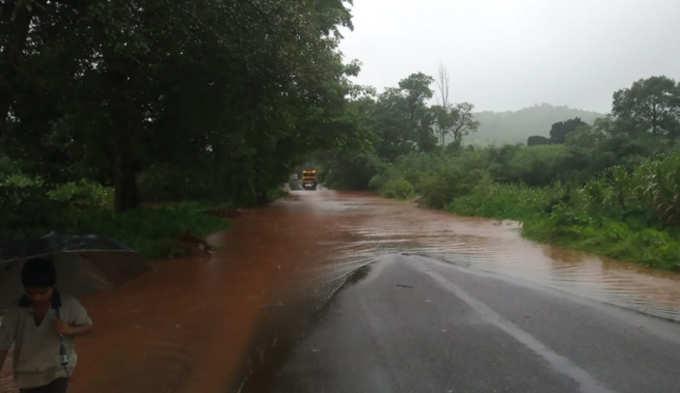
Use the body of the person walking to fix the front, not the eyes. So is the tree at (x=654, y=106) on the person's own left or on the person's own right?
on the person's own left

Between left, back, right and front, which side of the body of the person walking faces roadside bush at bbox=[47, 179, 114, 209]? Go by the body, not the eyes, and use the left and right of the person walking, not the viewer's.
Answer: back

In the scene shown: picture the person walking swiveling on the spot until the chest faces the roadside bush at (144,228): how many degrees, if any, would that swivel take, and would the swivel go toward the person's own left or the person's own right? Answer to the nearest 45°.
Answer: approximately 180°

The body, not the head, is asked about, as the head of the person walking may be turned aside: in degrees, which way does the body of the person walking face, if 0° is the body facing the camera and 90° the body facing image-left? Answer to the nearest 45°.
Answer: approximately 0°

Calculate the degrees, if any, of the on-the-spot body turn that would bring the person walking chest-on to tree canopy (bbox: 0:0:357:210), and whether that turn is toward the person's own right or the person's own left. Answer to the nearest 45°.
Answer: approximately 180°
